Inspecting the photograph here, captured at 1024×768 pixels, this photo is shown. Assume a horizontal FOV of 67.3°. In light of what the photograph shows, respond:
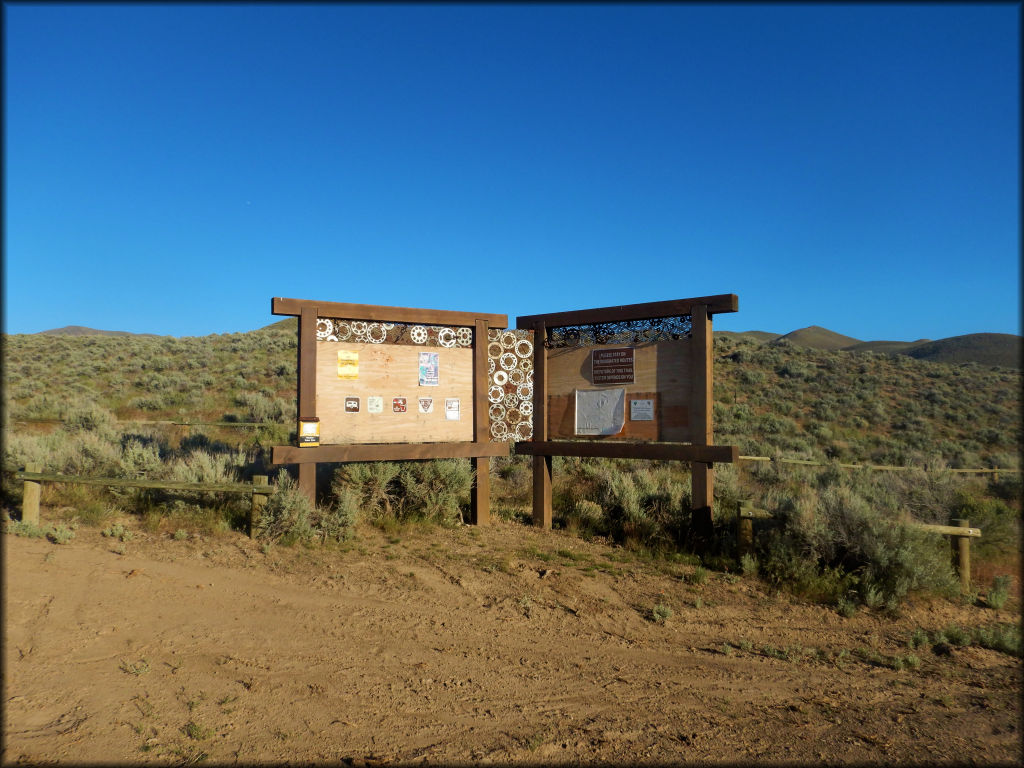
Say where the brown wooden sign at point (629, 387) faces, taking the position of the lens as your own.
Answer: facing the viewer and to the left of the viewer

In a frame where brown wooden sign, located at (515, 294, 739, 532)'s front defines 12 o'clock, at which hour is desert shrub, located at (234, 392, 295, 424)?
The desert shrub is roughly at 3 o'clock from the brown wooden sign.

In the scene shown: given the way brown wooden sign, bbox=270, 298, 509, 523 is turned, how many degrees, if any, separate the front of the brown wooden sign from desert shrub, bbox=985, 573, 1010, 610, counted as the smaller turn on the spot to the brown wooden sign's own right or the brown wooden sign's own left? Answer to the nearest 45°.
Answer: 0° — it already faces it

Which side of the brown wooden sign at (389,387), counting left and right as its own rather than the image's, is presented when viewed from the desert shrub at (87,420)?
back

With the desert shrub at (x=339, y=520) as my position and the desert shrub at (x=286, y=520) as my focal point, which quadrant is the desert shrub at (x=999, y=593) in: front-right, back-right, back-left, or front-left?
back-left

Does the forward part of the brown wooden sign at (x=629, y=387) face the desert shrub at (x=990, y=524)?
no

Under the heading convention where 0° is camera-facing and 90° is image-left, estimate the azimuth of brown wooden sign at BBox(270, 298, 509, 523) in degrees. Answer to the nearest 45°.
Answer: approximately 315°

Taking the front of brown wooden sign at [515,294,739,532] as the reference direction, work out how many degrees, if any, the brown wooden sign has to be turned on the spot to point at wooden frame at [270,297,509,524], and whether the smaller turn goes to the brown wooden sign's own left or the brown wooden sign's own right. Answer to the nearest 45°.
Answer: approximately 45° to the brown wooden sign's own right

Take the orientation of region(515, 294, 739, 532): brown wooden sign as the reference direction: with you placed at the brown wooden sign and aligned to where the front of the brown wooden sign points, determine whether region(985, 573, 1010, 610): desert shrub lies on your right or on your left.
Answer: on your left

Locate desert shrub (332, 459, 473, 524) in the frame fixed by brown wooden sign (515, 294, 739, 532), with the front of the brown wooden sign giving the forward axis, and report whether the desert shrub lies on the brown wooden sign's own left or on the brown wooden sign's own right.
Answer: on the brown wooden sign's own right

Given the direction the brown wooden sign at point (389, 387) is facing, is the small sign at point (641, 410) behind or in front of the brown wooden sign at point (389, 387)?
in front

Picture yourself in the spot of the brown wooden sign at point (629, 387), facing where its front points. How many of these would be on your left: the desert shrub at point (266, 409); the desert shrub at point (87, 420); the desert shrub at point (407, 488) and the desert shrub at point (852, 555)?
1

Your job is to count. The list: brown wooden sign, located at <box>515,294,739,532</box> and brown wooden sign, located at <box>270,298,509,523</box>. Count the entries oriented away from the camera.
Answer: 0
